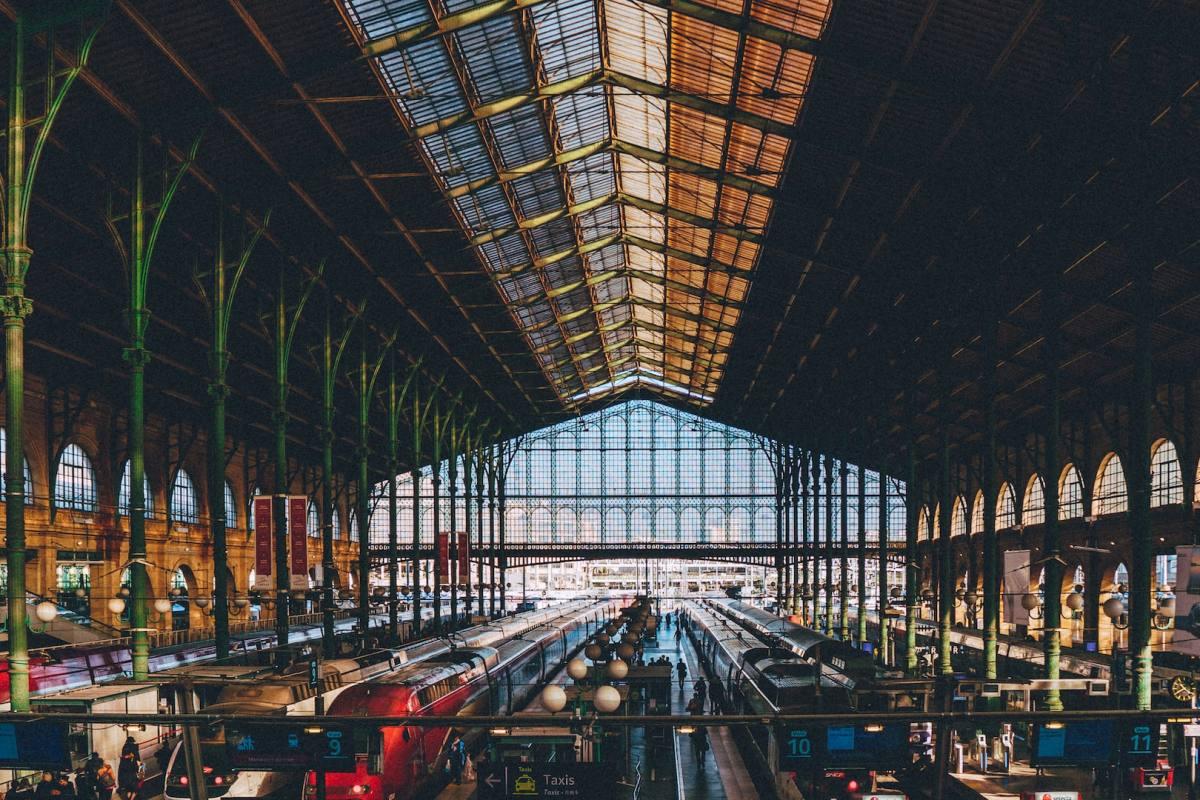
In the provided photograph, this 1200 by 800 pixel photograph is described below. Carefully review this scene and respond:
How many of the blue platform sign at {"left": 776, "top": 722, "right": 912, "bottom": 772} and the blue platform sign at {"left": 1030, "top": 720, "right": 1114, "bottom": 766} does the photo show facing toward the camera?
2

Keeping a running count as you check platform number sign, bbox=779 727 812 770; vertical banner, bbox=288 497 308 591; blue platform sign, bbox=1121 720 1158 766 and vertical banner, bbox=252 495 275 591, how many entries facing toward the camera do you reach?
4

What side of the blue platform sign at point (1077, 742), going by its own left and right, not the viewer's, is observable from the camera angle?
front

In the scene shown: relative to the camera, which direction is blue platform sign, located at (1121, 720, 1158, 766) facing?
toward the camera

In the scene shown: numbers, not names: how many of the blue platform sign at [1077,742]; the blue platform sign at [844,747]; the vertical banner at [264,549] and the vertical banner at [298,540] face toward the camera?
4

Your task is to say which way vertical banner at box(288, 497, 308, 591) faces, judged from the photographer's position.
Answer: facing the viewer
